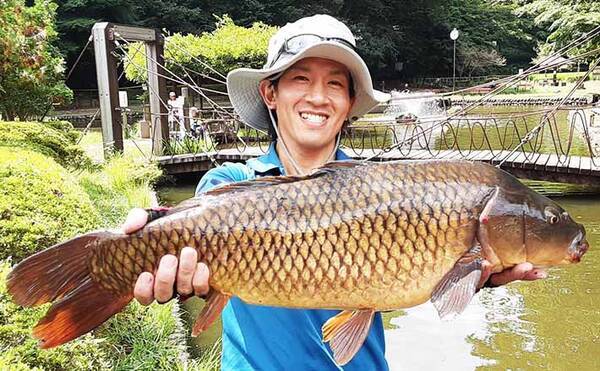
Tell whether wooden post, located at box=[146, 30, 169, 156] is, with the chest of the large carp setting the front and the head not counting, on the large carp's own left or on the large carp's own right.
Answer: on the large carp's own left

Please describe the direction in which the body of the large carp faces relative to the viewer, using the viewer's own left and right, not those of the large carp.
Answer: facing to the right of the viewer

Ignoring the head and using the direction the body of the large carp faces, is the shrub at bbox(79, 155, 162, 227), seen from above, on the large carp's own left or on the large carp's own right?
on the large carp's own left

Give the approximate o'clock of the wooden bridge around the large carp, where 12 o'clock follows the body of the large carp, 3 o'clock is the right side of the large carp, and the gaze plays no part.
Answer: The wooden bridge is roughly at 10 o'clock from the large carp.

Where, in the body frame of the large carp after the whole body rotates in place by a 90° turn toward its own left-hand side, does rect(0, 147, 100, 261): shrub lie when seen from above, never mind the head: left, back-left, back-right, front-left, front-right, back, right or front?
front-left

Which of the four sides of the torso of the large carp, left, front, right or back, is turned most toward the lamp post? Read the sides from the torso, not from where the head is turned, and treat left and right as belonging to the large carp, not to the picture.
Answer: left
